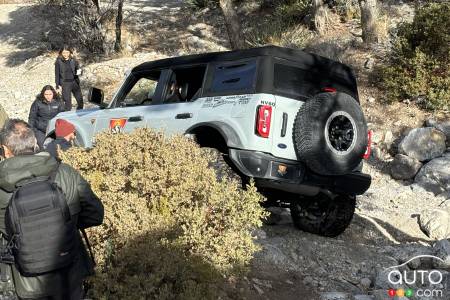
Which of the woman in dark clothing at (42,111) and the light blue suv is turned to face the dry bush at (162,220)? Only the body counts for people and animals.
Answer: the woman in dark clothing

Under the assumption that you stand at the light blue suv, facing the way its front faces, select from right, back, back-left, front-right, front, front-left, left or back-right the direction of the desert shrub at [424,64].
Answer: right

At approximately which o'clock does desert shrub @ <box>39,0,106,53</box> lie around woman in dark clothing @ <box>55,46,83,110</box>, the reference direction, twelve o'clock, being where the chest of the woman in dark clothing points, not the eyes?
The desert shrub is roughly at 6 o'clock from the woman in dark clothing.

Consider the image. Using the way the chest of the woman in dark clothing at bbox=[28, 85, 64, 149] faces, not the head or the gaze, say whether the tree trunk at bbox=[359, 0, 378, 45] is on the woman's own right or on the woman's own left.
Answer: on the woman's own left

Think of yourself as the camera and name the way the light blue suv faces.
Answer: facing away from the viewer and to the left of the viewer

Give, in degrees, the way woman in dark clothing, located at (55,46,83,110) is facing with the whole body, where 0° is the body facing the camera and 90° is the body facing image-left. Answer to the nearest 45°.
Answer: approximately 0°

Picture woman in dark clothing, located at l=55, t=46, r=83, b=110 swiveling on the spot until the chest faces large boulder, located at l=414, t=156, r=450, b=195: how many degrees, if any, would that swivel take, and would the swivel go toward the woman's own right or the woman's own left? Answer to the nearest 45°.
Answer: approximately 45° to the woman's own left

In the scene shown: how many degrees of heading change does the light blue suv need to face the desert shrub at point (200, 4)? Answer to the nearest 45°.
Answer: approximately 45° to its right

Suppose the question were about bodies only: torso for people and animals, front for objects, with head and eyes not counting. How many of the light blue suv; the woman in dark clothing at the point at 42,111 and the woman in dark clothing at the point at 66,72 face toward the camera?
2

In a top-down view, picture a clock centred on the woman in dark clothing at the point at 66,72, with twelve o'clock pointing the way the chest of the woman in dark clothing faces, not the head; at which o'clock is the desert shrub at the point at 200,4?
The desert shrub is roughly at 7 o'clock from the woman in dark clothing.

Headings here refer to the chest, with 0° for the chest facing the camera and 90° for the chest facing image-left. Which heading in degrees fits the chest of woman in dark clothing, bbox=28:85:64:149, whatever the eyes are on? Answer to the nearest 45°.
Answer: approximately 0°

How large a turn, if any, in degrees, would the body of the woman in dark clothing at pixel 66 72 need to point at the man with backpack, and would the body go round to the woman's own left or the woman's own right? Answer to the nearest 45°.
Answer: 0° — they already face them

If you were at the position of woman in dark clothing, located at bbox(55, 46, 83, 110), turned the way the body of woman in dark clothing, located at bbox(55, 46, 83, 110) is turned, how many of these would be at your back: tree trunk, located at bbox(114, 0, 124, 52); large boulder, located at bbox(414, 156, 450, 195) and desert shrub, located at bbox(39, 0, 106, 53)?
2

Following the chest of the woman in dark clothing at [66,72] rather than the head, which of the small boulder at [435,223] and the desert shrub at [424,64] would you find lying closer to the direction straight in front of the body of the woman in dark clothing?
the small boulder
